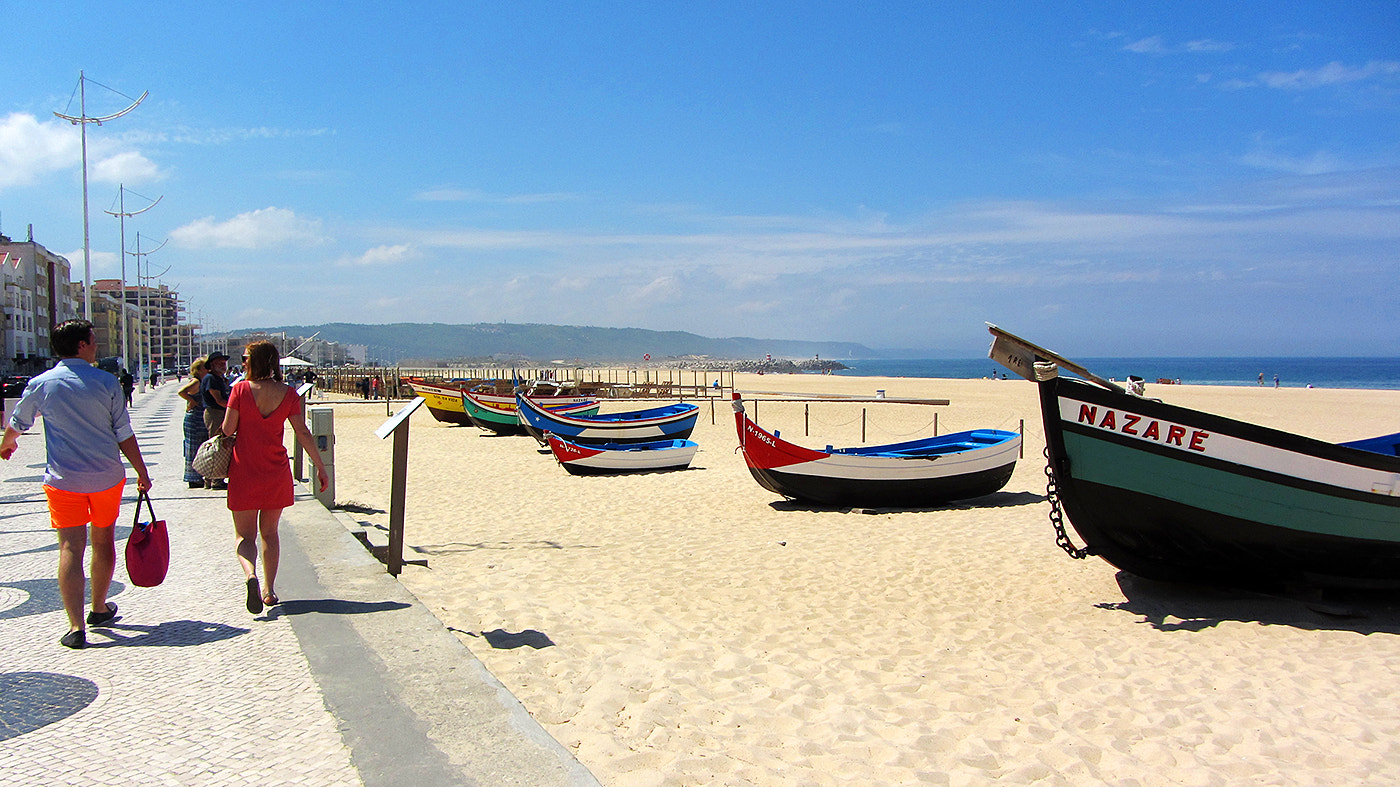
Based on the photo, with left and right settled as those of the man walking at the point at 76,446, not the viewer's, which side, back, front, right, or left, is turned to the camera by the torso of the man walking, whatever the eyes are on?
back

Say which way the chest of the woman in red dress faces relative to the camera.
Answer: away from the camera

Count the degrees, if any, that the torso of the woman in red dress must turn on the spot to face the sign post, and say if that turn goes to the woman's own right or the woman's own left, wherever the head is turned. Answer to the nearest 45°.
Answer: approximately 45° to the woman's own right

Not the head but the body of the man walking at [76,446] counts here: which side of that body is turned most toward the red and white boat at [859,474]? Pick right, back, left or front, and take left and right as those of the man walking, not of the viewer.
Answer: right

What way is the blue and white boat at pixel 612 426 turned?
to the viewer's left

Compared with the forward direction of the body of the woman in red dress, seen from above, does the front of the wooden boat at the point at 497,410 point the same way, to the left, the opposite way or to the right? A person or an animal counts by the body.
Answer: to the left

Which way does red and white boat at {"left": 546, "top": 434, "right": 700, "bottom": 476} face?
to the viewer's left

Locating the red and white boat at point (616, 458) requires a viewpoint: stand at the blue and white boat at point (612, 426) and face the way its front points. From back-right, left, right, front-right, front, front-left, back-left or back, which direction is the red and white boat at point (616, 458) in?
left

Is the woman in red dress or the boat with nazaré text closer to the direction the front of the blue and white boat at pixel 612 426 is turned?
the woman in red dress

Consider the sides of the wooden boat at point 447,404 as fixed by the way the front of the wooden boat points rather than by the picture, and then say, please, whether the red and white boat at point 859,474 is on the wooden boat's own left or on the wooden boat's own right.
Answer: on the wooden boat's own left

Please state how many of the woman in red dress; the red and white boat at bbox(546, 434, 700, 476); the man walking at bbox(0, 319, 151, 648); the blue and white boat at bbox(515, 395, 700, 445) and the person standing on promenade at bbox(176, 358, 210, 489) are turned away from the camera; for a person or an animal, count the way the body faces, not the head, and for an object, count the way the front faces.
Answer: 2

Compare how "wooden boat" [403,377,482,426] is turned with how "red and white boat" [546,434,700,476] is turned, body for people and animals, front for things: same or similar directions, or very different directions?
same or similar directions

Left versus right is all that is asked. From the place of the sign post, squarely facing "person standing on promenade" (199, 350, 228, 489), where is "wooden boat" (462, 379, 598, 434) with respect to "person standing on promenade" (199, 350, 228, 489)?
right

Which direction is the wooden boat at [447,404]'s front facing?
to the viewer's left

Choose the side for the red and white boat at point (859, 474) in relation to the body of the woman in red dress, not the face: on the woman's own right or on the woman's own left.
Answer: on the woman's own right

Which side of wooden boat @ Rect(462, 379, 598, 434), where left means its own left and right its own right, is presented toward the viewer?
left
